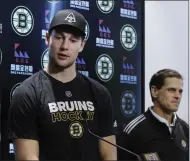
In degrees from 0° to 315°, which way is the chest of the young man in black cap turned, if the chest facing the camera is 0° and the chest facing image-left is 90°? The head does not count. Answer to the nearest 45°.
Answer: approximately 0°
